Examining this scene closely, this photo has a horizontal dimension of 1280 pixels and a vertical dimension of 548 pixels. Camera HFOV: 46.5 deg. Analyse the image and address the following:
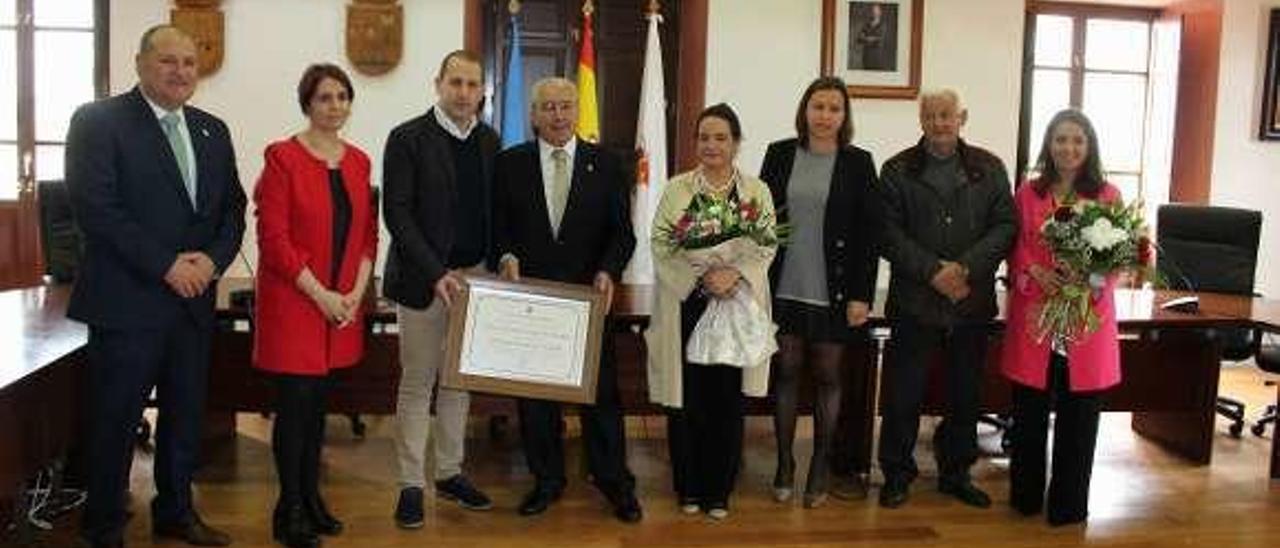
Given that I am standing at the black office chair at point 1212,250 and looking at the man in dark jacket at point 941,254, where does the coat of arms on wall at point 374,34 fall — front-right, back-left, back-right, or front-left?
front-right

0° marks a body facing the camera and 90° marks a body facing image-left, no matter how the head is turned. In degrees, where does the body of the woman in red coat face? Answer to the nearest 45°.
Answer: approximately 315°

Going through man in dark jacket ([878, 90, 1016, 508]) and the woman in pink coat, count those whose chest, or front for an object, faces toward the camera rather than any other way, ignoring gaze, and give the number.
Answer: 2

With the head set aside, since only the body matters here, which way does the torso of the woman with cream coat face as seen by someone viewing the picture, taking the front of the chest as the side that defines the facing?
toward the camera

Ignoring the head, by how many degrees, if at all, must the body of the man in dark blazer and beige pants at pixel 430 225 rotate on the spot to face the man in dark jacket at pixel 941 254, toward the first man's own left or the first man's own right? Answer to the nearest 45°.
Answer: approximately 45° to the first man's own left

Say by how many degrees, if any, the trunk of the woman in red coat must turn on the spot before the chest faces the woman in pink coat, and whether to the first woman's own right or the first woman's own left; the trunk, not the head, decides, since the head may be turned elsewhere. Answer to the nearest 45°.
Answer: approximately 45° to the first woman's own left

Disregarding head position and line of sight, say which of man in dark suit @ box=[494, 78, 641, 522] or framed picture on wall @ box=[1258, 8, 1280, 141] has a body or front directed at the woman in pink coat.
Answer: the framed picture on wall

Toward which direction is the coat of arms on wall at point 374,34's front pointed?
toward the camera

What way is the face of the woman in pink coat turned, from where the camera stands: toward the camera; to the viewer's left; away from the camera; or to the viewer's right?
toward the camera

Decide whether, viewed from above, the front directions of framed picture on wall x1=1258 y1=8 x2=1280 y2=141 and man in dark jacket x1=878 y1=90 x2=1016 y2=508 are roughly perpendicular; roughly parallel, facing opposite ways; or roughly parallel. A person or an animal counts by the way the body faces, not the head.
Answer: roughly parallel

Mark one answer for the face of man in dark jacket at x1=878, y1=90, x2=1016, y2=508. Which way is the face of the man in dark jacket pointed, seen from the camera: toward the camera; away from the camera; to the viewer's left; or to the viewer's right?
toward the camera

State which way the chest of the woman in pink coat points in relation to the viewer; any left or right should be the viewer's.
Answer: facing the viewer

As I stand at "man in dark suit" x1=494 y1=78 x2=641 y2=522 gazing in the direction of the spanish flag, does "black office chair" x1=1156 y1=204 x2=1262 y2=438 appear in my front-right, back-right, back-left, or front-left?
front-right

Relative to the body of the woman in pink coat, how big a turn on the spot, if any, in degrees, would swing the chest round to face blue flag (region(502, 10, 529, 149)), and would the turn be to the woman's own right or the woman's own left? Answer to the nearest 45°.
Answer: approximately 135° to the woman's own right

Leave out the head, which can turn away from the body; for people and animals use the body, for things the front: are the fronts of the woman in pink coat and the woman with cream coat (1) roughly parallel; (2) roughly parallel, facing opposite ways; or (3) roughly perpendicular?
roughly parallel

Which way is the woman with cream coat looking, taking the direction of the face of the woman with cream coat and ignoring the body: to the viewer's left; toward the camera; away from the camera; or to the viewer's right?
toward the camera

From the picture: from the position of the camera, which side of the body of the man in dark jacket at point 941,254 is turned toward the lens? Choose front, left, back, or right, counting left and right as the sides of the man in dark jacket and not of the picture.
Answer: front

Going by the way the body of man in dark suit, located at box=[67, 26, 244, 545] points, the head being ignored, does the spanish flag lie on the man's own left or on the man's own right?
on the man's own left

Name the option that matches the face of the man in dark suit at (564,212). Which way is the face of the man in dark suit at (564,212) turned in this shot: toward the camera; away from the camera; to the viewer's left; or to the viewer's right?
toward the camera

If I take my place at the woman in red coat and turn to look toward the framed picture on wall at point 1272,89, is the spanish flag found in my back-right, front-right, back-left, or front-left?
front-left
